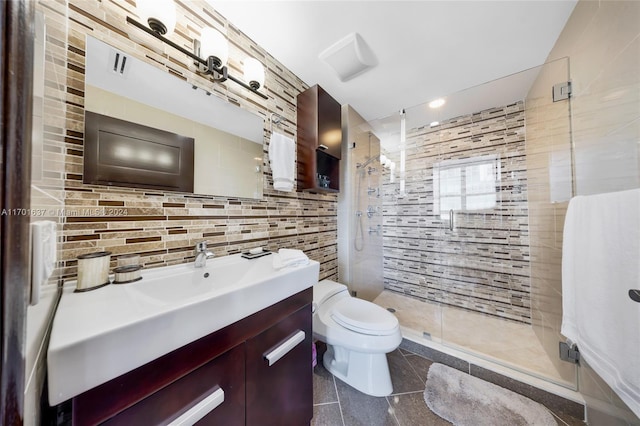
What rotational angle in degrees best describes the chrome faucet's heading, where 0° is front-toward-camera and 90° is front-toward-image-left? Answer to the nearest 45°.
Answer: approximately 315°

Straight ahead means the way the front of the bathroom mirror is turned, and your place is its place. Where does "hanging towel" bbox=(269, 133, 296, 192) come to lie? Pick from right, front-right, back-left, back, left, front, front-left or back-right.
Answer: front-left

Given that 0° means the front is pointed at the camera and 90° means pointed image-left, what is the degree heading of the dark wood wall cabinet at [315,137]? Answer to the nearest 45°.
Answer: approximately 315°

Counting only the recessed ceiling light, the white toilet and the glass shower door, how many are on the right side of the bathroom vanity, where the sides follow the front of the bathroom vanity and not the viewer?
0

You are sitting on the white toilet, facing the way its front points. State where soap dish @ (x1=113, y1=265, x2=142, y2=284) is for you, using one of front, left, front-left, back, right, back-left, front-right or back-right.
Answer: right

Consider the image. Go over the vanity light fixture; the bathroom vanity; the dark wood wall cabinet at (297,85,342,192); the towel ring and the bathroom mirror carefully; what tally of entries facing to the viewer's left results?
0

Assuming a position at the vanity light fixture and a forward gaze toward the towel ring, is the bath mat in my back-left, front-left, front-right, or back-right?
front-right

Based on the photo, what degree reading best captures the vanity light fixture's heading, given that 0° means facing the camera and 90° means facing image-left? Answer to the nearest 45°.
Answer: approximately 315°

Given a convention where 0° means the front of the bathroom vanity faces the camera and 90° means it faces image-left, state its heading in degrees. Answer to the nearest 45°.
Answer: approximately 315°

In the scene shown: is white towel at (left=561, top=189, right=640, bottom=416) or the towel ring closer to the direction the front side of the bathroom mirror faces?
the white towel

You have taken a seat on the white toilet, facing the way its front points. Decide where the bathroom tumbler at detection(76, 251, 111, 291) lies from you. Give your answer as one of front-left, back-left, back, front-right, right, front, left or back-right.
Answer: right

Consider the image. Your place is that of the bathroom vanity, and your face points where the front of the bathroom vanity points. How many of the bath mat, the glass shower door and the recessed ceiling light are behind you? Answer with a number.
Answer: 0
